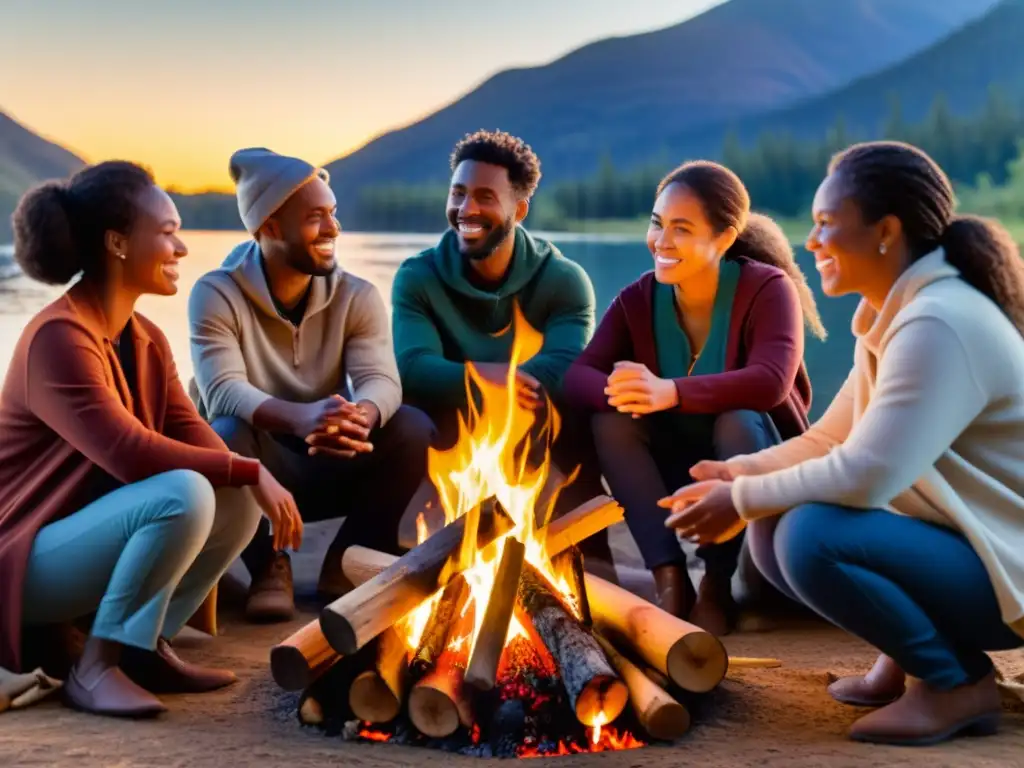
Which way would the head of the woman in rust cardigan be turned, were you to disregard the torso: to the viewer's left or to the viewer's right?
to the viewer's right

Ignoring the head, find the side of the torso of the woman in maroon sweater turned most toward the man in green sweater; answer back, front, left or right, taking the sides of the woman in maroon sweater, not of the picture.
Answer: right

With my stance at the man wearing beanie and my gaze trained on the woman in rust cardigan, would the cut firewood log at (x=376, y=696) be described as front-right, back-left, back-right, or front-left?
front-left

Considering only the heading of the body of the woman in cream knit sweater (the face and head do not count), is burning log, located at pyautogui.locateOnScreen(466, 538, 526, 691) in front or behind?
in front

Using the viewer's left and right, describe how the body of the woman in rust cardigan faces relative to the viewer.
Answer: facing to the right of the viewer

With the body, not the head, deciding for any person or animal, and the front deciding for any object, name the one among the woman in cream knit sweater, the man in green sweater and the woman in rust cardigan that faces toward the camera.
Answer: the man in green sweater

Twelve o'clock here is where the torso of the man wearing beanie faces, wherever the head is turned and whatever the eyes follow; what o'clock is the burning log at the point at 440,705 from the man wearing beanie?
The burning log is roughly at 1 o'clock from the man wearing beanie.

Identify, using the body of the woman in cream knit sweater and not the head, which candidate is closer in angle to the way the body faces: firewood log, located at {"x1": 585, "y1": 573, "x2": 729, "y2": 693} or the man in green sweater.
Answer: the firewood log

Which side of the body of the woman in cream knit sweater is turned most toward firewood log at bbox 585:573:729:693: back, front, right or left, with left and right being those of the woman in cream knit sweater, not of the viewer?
front

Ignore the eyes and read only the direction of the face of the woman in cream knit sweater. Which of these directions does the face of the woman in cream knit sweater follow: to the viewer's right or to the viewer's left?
to the viewer's left

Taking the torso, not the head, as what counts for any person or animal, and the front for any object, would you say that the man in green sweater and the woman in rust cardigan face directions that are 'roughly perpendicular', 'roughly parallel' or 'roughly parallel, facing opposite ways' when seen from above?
roughly perpendicular

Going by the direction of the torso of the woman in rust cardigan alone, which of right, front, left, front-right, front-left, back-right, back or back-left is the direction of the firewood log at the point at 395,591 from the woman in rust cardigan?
front-right

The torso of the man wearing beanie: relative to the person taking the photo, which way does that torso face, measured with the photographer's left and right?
facing the viewer and to the right of the viewer

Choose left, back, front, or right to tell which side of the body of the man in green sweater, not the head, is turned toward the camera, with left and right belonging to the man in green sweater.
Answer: front

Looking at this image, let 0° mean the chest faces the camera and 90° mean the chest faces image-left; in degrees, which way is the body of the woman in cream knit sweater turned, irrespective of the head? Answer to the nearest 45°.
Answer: approximately 90°

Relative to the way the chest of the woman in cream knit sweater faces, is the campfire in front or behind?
in front

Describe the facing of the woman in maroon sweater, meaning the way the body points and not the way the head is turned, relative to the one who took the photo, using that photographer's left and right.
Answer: facing the viewer and to the left of the viewer

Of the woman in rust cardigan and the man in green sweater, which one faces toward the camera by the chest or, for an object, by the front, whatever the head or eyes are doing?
the man in green sweater

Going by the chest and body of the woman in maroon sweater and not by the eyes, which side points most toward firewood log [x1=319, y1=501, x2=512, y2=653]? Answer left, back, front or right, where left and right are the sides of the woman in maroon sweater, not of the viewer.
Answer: front
